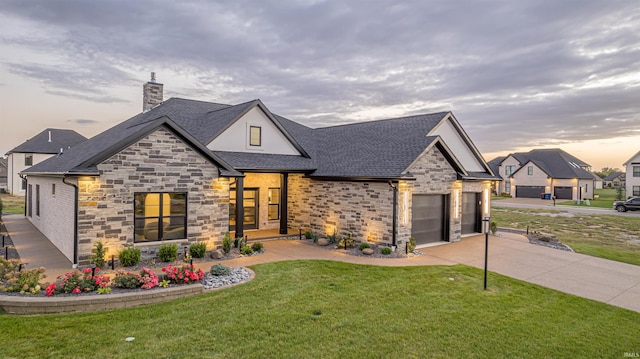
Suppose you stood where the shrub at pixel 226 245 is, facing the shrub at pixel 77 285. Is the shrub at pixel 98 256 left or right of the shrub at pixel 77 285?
right

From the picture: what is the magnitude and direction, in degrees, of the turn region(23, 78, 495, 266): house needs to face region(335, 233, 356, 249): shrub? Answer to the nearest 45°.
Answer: approximately 45° to its left

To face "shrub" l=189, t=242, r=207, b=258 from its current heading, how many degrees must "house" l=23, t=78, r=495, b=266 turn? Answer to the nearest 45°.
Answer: approximately 90° to its right

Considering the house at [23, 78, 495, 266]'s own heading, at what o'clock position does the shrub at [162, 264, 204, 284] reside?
The shrub is roughly at 2 o'clock from the house.

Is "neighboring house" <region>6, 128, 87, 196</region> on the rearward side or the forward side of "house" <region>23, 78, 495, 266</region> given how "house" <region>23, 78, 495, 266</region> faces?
on the rearward side

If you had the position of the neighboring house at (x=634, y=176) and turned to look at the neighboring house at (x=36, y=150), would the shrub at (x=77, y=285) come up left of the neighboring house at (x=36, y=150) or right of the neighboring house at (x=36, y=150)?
left

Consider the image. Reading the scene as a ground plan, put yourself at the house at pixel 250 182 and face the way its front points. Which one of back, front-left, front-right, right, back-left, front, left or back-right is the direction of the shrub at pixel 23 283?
right

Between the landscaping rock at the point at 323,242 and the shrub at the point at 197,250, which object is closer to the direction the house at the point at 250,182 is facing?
the landscaping rock

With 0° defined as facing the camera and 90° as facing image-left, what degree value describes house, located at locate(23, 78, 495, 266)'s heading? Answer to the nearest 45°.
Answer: approximately 315°
